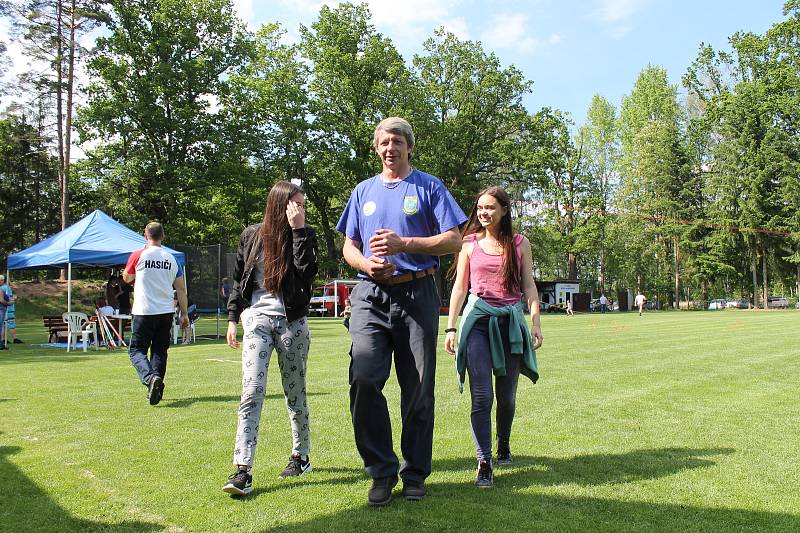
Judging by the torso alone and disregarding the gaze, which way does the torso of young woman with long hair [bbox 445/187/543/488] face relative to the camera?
toward the camera

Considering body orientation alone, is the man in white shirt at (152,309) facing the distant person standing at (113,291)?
yes

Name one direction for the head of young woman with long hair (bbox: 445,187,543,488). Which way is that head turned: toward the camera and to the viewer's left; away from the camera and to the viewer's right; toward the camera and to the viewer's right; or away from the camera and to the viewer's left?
toward the camera and to the viewer's left

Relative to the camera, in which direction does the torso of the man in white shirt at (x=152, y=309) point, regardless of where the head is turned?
away from the camera

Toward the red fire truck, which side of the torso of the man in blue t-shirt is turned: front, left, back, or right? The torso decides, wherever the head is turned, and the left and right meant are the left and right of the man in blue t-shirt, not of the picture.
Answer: back

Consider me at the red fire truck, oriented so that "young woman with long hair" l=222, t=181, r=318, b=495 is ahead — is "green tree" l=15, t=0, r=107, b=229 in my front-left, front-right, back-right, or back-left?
front-right

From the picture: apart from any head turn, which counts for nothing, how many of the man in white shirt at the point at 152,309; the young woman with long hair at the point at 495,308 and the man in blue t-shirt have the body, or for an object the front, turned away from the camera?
1

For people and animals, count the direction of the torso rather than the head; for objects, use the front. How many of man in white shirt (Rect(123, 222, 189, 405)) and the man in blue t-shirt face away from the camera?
1

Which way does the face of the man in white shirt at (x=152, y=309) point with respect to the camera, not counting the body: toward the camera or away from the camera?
away from the camera

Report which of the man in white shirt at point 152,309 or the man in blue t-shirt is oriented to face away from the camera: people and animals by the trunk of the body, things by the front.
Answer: the man in white shirt

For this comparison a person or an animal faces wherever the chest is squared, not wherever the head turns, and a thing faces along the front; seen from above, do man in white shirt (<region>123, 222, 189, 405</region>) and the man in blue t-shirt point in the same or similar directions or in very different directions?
very different directions

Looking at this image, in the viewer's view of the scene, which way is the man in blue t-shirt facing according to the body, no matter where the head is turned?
toward the camera

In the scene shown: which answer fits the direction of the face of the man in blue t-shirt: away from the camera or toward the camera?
toward the camera

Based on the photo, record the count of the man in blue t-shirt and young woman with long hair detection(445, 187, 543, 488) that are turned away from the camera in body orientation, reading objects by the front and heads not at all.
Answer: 0
